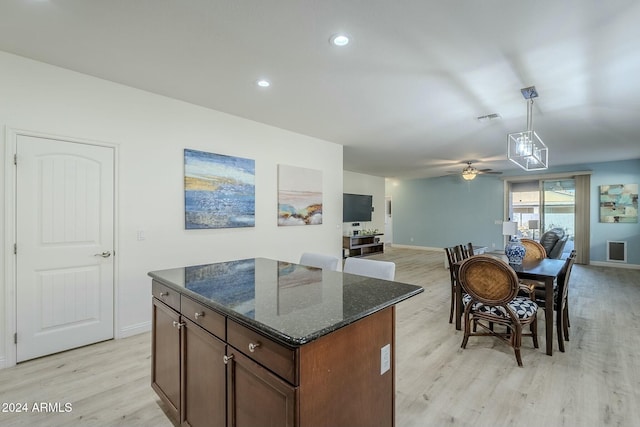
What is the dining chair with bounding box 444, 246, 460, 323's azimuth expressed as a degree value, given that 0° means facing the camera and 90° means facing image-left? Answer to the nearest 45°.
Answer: approximately 270°

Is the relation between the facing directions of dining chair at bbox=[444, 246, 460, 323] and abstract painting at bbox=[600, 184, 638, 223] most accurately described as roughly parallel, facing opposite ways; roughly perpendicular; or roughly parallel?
roughly perpendicular

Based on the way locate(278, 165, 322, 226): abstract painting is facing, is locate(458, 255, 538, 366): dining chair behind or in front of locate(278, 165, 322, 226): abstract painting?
in front

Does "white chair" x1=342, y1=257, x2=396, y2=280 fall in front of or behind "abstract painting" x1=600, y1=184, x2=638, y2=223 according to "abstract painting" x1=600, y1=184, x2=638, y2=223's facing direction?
in front

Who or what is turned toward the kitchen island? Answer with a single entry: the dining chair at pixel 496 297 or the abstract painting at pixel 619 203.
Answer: the abstract painting

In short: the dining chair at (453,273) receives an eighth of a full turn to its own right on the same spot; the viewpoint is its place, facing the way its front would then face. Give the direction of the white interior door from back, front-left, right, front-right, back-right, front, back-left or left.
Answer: right

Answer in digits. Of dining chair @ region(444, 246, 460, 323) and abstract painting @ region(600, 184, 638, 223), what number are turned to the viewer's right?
1

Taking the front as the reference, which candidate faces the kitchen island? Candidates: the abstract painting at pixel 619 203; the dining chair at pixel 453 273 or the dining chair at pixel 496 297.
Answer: the abstract painting
